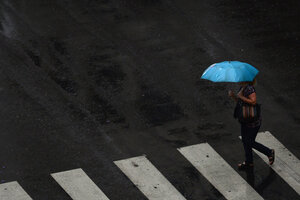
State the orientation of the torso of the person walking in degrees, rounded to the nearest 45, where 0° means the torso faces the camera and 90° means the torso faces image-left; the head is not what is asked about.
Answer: approximately 90°
